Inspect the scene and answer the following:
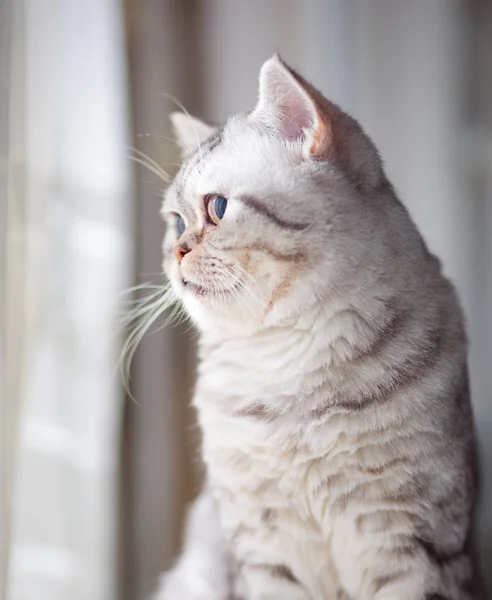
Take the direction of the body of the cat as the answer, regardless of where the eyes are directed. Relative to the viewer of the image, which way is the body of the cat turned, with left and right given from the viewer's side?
facing the viewer and to the left of the viewer
